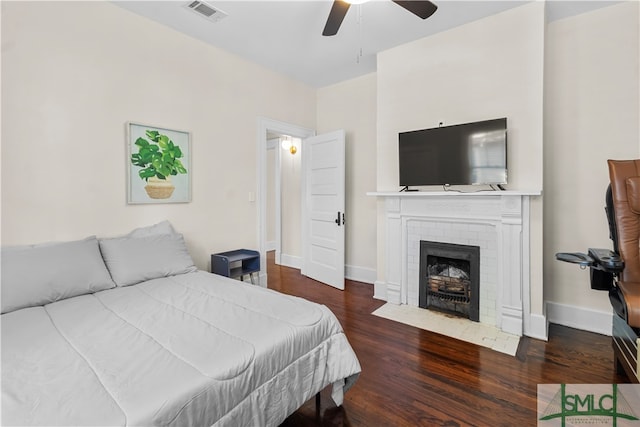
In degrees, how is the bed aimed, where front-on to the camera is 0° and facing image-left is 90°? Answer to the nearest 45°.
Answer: approximately 315°

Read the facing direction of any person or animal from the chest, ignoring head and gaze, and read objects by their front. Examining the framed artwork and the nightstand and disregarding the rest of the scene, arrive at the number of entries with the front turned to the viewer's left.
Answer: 0

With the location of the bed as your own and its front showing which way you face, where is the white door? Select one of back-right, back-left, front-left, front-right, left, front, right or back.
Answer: left

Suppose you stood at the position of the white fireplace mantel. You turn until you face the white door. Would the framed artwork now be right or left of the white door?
left

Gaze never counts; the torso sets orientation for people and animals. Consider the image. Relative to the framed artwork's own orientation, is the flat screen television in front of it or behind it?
in front

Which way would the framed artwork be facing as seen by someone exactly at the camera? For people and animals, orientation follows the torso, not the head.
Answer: facing the viewer and to the right of the viewer

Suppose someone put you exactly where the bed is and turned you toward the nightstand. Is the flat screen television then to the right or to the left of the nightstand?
right

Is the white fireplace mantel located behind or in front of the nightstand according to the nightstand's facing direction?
in front

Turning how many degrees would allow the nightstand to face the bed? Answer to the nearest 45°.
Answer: approximately 45° to its right
